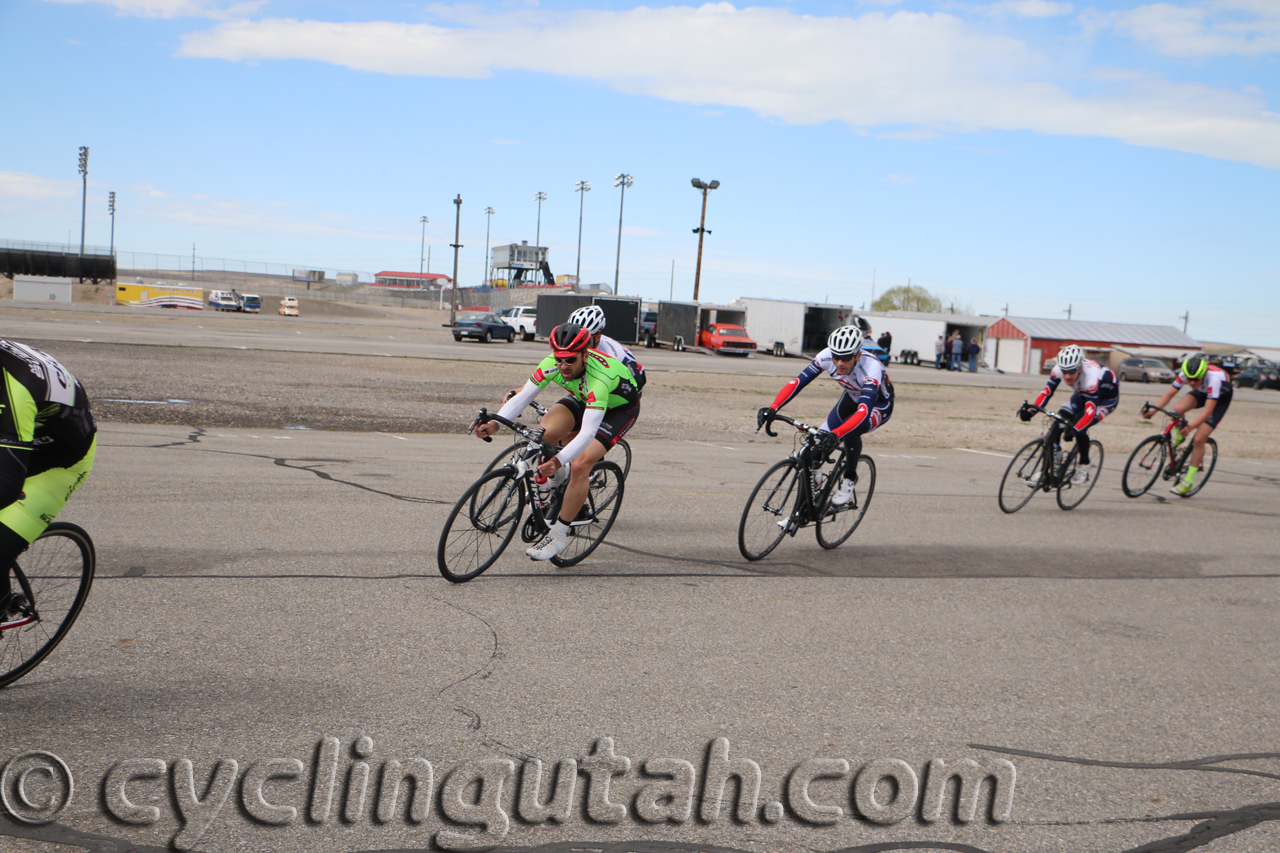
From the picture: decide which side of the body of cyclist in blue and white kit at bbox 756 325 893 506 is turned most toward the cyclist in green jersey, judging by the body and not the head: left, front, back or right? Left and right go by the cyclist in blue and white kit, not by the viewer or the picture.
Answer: front

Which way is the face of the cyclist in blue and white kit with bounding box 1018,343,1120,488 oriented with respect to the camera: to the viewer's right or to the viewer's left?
to the viewer's left

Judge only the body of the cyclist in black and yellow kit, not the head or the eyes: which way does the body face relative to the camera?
to the viewer's left

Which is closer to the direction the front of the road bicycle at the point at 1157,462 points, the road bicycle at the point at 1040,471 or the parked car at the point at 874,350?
the road bicycle

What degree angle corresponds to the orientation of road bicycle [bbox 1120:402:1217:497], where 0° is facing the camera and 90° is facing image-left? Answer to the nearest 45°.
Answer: approximately 45°

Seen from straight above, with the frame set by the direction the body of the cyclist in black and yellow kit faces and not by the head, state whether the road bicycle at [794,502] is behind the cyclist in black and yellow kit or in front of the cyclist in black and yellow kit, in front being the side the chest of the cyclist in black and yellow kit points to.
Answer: behind

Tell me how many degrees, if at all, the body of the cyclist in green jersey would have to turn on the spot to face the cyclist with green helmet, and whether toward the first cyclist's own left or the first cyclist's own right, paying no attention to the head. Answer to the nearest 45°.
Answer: approximately 180°

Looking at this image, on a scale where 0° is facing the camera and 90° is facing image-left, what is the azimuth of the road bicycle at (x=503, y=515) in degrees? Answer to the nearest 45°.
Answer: approximately 45°

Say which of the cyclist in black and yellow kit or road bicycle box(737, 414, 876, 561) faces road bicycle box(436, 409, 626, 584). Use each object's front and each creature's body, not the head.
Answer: road bicycle box(737, 414, 876, 561)

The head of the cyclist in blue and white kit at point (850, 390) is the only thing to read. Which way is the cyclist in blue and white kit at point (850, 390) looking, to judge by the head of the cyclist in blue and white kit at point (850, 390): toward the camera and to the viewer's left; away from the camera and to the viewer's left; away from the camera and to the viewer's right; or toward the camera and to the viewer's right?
toward the camera and to the viewer's left
